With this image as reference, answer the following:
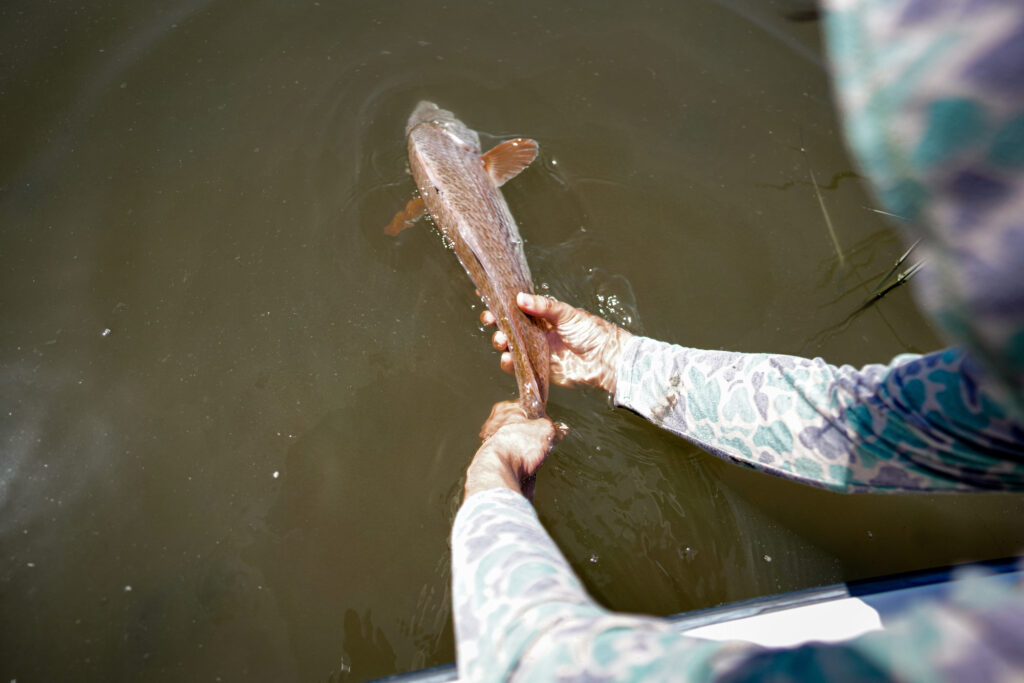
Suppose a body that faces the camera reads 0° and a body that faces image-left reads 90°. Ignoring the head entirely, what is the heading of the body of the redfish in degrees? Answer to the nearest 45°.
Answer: approximately 180°

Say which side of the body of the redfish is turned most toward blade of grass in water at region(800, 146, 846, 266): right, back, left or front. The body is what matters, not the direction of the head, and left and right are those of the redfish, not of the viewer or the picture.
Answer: right
